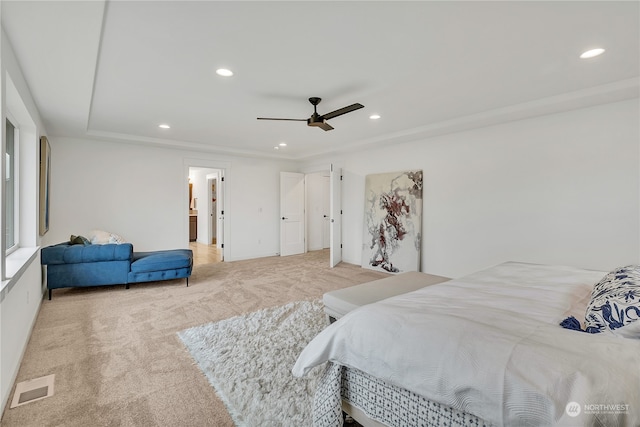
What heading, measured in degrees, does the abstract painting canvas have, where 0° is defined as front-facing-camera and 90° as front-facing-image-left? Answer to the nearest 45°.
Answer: approximately 45°

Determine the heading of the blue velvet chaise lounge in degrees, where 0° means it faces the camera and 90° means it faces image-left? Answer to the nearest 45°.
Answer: approximately 270°

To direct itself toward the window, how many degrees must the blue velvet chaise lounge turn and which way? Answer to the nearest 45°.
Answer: approximately 135° to its right

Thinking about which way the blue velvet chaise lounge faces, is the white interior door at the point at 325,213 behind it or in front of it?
in front

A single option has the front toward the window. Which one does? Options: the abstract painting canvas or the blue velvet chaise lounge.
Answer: the abstract painting canvas

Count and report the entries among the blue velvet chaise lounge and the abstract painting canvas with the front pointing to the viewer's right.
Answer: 1

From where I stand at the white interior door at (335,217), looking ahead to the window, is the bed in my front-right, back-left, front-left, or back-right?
front-left

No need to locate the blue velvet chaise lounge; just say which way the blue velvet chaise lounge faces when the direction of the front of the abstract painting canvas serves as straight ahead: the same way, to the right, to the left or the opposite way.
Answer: the opposite way

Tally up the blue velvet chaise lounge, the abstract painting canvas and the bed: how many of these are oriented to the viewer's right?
1

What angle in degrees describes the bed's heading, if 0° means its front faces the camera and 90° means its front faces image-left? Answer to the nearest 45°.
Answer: approximately 135°
